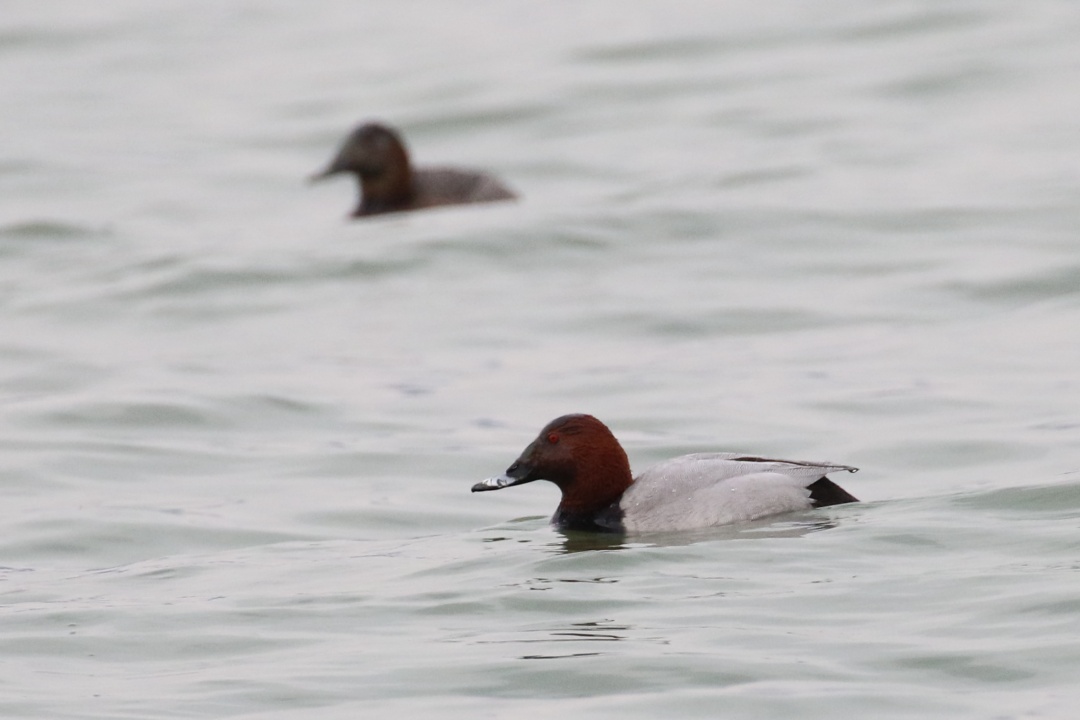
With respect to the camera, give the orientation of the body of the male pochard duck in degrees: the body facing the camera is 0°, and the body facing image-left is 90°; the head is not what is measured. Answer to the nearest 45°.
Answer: approximately 90°

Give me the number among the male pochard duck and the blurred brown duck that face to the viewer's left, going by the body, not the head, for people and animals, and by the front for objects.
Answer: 2

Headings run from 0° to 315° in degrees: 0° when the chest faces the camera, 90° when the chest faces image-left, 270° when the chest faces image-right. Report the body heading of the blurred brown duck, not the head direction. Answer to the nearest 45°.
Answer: approximately 90°

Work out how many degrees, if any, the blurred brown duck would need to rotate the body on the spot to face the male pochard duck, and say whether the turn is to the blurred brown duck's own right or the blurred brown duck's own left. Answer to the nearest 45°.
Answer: approximately 90° to the blurred brown duck's own left

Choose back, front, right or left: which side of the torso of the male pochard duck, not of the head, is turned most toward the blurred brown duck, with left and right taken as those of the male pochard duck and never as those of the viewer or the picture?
right
